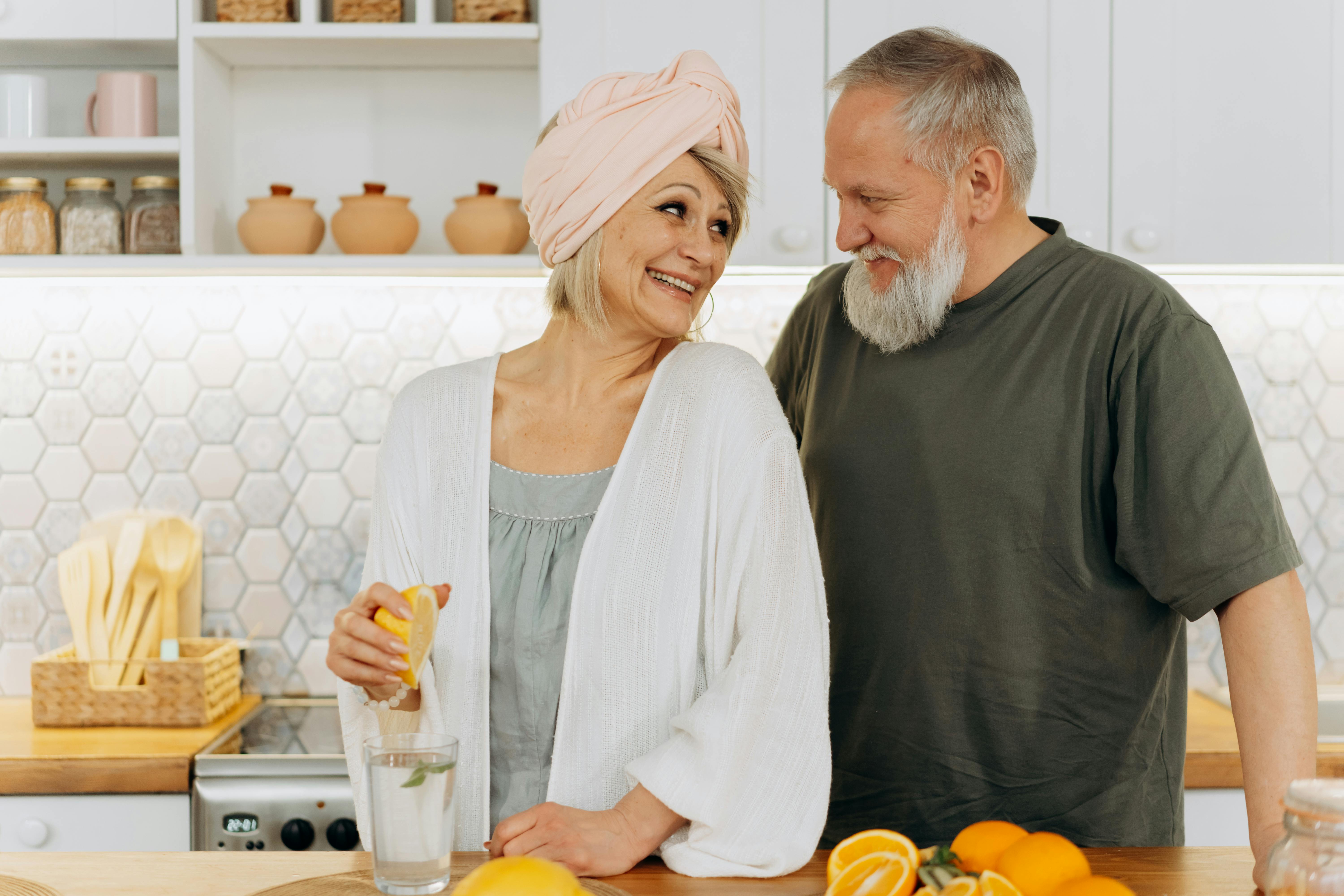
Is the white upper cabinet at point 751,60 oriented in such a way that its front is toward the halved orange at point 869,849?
yes

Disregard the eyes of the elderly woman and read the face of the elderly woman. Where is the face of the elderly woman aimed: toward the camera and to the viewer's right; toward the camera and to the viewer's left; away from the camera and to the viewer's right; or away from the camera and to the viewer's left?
toward the camera and to the viewer's right

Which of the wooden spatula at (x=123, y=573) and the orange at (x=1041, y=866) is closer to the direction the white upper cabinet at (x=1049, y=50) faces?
the orange

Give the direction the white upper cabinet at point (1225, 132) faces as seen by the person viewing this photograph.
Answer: facing the viewer

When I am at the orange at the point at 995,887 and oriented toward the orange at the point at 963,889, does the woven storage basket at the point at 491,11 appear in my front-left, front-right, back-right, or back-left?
front-right

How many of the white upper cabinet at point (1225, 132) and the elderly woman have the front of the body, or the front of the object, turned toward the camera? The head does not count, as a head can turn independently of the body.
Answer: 2

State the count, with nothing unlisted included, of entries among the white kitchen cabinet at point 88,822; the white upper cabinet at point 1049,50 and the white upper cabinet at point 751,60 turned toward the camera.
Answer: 3

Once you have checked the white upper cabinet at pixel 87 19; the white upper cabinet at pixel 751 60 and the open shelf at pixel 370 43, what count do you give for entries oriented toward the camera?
3

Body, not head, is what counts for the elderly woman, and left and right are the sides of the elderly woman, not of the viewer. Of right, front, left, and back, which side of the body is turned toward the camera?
front

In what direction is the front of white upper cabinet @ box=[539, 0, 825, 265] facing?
toward the camera

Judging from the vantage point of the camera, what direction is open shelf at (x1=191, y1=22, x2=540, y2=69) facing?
facing the viewer

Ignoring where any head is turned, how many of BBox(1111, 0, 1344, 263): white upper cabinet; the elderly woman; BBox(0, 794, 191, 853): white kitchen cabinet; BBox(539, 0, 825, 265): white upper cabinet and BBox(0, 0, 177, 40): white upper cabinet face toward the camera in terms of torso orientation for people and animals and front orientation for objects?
5

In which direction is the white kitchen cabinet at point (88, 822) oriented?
toward the camera
